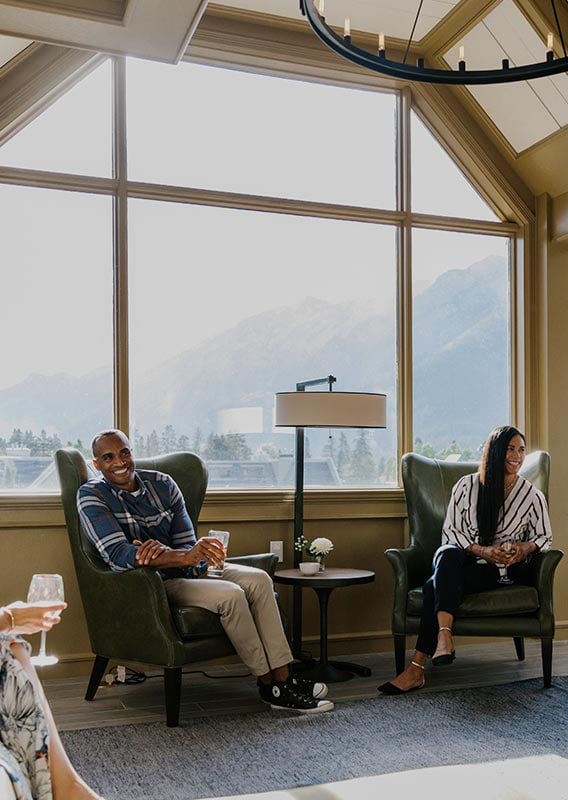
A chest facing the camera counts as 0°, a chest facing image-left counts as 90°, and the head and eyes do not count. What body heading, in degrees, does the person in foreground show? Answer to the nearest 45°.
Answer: approximately 270°

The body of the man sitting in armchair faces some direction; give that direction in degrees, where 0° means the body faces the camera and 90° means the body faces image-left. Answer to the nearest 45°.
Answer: approximately 315°

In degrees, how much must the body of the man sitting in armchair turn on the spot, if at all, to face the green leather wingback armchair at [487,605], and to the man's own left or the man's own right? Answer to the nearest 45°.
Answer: approximately 45° to the man's own left

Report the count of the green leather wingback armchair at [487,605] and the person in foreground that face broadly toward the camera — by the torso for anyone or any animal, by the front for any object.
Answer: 1
